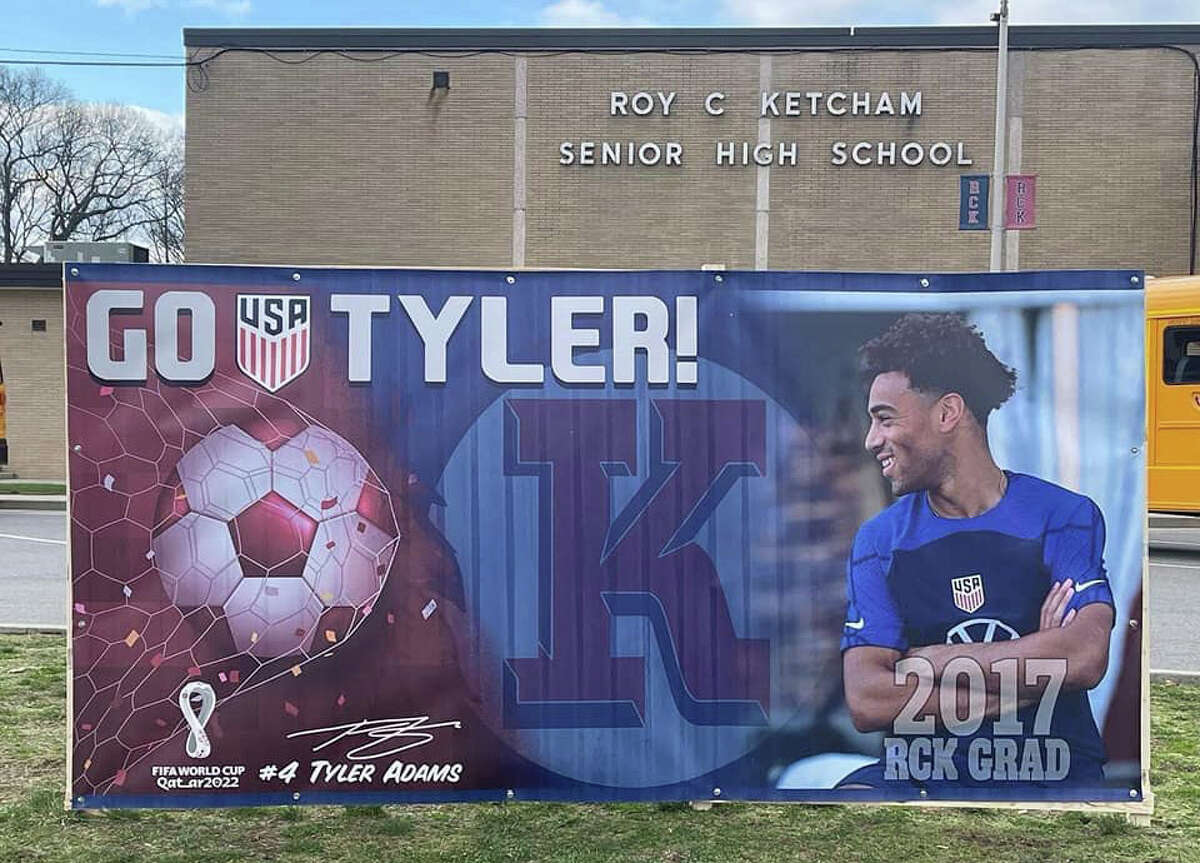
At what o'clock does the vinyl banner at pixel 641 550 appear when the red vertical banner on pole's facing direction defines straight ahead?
The vinyl banner is roughly at 12 o'clock from the red vertical banner on pole.

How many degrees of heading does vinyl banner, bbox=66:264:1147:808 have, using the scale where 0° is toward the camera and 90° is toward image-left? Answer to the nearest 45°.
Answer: approximately 0°

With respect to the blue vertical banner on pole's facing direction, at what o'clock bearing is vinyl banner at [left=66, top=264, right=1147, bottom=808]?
The vinyl banner is roughly at 12 o'clock from the blue vertical banner on pole.

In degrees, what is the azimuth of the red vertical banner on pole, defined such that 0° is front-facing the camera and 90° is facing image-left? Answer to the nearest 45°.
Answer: approximately 0°
